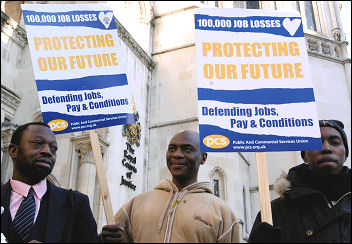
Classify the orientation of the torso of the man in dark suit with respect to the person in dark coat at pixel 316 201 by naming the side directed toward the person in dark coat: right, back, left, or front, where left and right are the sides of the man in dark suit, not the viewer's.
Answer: left

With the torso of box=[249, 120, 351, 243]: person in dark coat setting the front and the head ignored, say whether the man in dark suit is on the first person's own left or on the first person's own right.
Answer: on the first person's own right

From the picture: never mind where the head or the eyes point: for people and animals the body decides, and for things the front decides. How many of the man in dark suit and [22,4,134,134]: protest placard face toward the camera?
2

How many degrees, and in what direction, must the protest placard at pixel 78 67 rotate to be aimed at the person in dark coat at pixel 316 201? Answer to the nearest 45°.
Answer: approximately 45° to its left

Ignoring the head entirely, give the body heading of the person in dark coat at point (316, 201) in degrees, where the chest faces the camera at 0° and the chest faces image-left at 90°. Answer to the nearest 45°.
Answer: approximately 0°

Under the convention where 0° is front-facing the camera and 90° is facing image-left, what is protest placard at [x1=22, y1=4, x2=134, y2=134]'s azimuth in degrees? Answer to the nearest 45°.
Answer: approximately 0°

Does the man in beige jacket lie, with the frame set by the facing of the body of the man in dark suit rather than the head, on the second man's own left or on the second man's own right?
on the second man's own left
